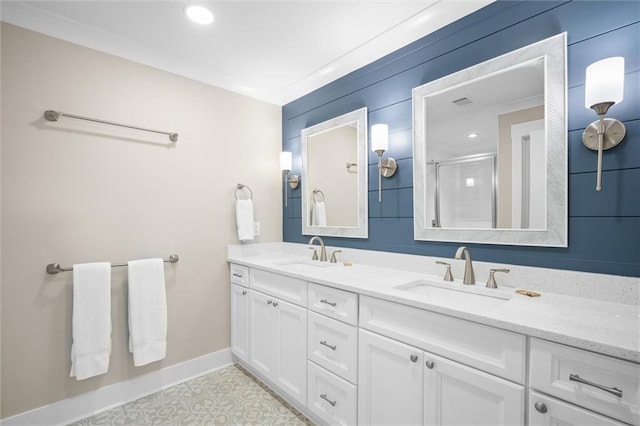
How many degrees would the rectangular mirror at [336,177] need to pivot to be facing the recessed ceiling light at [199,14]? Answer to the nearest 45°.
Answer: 0° — it already faces it

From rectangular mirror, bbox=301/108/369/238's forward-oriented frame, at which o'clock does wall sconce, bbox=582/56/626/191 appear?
The wall sconce is roughly at 9 o'clock from the rectangular mirror.

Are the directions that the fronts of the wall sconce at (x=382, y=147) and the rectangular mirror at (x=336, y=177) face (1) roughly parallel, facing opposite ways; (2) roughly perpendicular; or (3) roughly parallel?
roughly parallel

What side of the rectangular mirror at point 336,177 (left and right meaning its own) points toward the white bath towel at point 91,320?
front

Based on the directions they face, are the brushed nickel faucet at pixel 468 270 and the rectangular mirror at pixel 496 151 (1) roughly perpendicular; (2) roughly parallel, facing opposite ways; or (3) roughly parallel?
roughly parallel

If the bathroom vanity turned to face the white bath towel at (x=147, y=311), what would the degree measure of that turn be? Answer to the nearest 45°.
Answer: approximately 45° to its right

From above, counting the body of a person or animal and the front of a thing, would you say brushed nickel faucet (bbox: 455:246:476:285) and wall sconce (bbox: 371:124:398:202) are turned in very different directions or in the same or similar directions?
same or similar directions

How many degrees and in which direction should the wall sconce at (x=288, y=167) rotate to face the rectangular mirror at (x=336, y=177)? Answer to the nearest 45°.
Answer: approximately 90° to its left

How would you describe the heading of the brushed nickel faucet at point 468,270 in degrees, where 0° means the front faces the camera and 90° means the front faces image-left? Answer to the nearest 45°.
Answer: approximately 45°

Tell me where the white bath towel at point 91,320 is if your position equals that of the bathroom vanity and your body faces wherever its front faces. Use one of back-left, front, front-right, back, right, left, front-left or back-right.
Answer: front-right

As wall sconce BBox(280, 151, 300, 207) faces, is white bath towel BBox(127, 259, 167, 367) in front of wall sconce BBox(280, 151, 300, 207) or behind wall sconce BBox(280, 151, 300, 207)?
in front

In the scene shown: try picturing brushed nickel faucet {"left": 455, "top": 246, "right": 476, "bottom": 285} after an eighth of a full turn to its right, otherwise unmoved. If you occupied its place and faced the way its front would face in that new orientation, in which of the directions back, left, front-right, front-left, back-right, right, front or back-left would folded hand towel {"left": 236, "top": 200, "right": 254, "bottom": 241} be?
front

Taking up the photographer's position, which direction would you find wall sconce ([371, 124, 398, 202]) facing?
facing the viewer and to the left of the viewer

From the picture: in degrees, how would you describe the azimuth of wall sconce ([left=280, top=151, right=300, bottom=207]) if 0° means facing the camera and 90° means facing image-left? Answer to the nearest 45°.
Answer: approximately 45°

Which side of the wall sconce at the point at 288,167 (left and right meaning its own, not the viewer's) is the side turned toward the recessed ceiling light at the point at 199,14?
front
